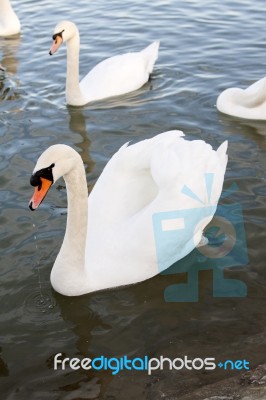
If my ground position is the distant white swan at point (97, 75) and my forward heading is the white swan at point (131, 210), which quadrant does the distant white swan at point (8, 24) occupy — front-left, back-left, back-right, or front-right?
back-right

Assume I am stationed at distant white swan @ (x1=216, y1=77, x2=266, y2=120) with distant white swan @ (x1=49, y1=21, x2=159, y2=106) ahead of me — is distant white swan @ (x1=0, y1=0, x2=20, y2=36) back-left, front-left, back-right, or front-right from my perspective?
front-right

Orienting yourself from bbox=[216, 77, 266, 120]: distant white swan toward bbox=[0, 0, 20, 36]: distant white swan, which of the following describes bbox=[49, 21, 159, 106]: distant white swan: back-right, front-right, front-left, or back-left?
front-left

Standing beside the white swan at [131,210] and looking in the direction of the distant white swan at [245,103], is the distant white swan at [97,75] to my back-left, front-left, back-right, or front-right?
front-left

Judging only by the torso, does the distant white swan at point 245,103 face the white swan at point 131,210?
no

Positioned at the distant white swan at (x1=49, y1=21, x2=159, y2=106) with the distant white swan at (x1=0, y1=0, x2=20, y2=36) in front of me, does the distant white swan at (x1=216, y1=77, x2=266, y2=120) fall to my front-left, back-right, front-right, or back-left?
back-right
